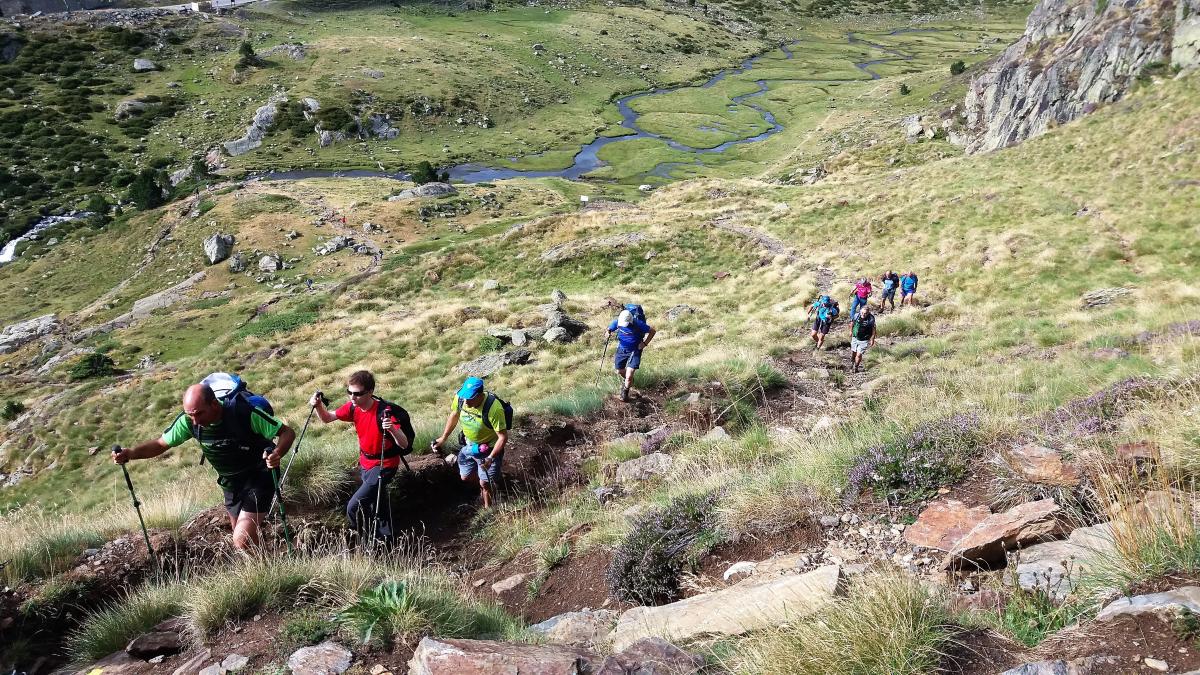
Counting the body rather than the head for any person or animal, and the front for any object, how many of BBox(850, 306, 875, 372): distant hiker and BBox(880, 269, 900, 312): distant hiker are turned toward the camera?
2

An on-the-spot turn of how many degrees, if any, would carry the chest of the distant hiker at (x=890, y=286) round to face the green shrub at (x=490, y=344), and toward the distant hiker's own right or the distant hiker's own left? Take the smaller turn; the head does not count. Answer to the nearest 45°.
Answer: approximately 90° to the distant hiker's own right

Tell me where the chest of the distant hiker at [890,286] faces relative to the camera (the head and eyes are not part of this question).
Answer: toward the camera

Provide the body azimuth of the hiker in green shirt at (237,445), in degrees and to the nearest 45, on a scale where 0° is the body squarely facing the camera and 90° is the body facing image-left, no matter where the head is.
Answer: approximately 45°

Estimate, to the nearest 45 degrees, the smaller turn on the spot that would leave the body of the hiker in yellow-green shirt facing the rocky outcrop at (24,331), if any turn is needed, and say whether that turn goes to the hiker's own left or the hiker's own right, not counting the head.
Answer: approximately 90° to the hiker's own right

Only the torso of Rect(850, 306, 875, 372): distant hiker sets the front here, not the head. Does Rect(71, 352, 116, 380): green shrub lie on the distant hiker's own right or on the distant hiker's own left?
on the distant hiker's own right

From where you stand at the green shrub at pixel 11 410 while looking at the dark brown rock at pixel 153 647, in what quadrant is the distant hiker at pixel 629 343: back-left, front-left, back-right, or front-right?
front-left

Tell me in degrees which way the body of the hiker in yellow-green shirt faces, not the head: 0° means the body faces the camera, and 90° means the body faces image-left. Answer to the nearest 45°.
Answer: approximately 45°

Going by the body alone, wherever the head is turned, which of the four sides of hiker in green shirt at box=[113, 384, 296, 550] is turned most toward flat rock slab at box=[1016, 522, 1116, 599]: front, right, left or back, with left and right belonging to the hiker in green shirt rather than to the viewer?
left

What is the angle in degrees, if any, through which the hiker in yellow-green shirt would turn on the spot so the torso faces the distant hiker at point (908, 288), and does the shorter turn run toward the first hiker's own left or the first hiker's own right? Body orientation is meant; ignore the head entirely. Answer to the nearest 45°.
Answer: approximately 180°

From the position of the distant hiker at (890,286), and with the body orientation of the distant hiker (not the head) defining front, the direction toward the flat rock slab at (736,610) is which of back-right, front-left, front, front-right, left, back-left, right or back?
front
